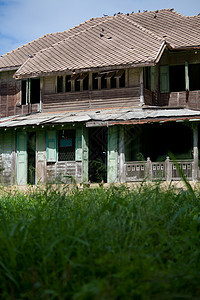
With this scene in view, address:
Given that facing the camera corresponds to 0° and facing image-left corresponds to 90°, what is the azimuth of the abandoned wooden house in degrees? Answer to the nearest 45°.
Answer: approximately 0°
